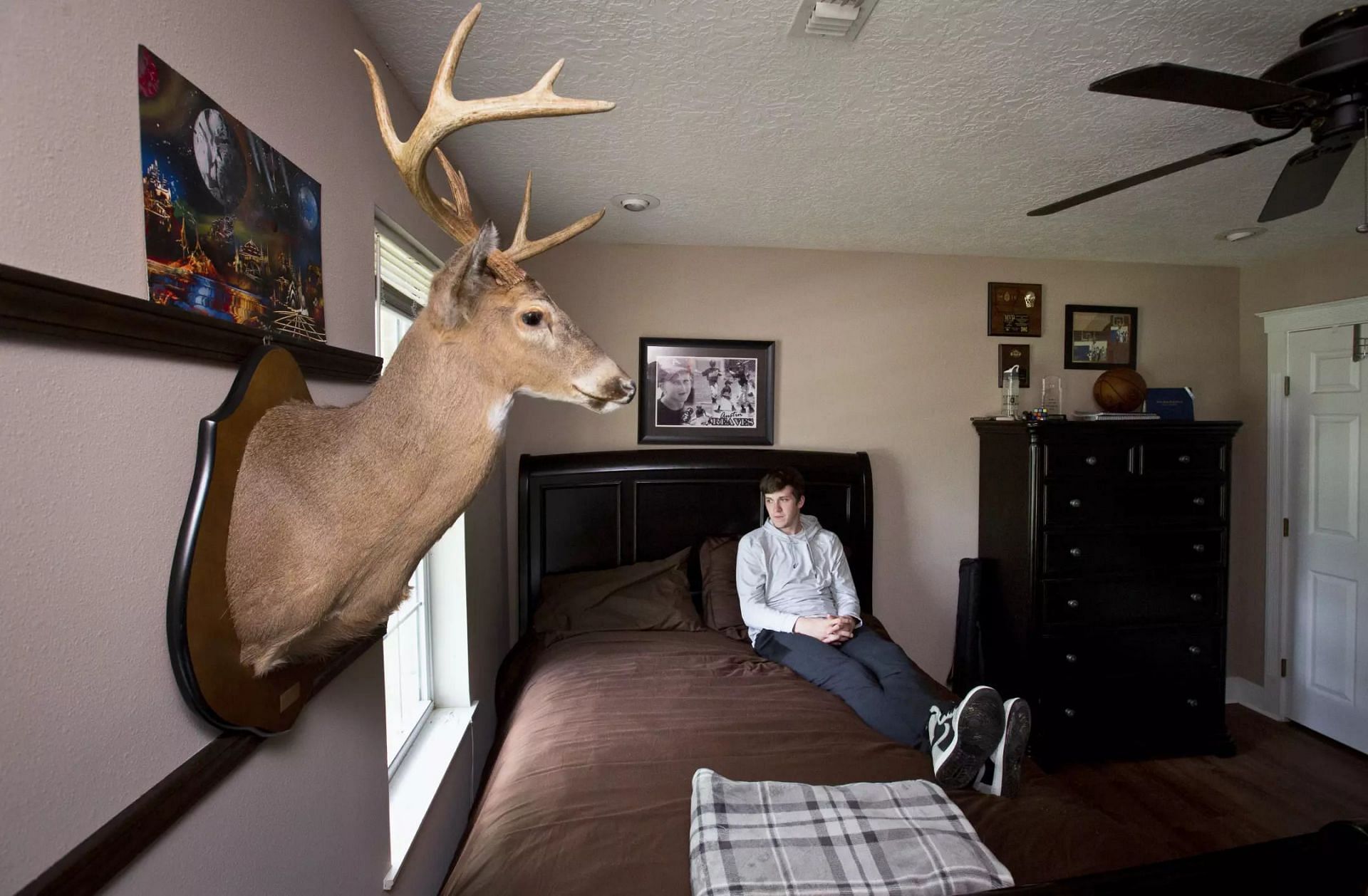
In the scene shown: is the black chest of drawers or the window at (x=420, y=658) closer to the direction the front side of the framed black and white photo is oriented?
the window

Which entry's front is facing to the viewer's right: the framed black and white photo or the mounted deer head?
the mounted deer head

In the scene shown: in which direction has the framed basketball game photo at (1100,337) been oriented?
toward the camera

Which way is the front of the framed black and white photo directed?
toward the camera

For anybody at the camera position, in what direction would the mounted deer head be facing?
facing to the right of the viewer

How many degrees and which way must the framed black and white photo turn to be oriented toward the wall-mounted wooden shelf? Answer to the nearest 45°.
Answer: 0° — it already faces it

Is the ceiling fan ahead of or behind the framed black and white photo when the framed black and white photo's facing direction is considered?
ahead

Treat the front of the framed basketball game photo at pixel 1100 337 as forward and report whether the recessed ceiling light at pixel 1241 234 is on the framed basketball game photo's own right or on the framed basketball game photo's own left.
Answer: on the framed basketball game photo's own left

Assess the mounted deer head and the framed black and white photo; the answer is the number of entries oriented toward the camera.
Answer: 1

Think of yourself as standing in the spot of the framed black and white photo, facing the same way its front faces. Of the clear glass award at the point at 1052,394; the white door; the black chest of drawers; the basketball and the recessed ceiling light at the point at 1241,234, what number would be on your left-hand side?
5

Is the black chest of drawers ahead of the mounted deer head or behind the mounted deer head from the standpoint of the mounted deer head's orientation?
ahead

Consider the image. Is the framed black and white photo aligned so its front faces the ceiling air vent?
yes

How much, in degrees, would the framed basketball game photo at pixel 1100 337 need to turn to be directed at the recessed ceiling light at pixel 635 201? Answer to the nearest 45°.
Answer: approximately 45° to its right

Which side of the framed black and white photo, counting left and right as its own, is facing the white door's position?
left
